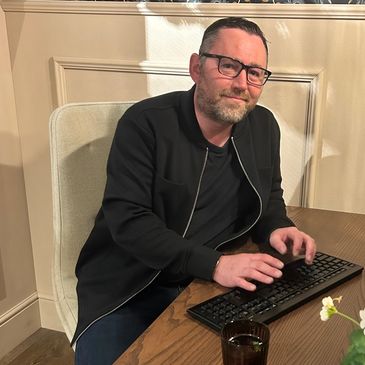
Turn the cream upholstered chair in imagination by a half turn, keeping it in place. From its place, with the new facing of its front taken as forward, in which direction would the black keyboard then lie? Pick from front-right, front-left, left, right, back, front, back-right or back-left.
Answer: back

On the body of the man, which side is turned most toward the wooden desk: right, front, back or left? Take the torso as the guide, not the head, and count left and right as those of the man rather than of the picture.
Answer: front

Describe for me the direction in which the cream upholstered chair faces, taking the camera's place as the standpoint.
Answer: facing the viewer and to the right of the viewer

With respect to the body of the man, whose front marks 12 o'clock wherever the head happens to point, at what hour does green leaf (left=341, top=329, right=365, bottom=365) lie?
The green leaf is roughly at 1 o'clock from the man.

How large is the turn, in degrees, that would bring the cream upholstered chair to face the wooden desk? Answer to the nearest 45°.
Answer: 0° — it already faces it
